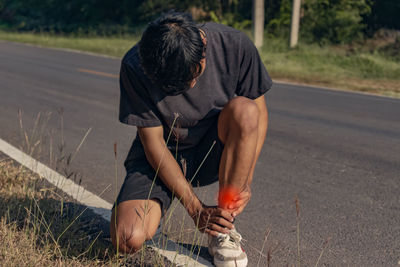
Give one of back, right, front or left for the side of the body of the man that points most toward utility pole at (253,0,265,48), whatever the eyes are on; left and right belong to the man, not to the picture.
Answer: back

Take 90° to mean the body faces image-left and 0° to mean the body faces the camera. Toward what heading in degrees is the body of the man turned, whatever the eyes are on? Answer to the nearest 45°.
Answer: approximately 0°

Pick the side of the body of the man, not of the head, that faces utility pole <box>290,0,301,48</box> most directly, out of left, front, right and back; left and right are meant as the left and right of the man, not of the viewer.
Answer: back
